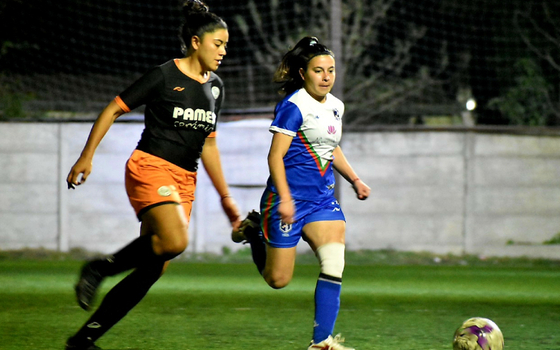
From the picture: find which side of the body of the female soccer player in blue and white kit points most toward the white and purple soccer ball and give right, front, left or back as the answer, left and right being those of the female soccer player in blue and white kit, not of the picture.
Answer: front

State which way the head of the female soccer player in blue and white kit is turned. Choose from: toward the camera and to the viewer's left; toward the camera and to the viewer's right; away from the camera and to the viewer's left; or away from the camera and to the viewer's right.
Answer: toward the camera and to the viewer's right

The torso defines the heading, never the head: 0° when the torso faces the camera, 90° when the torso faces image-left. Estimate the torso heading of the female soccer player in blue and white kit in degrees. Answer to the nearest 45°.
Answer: approximately 315°
